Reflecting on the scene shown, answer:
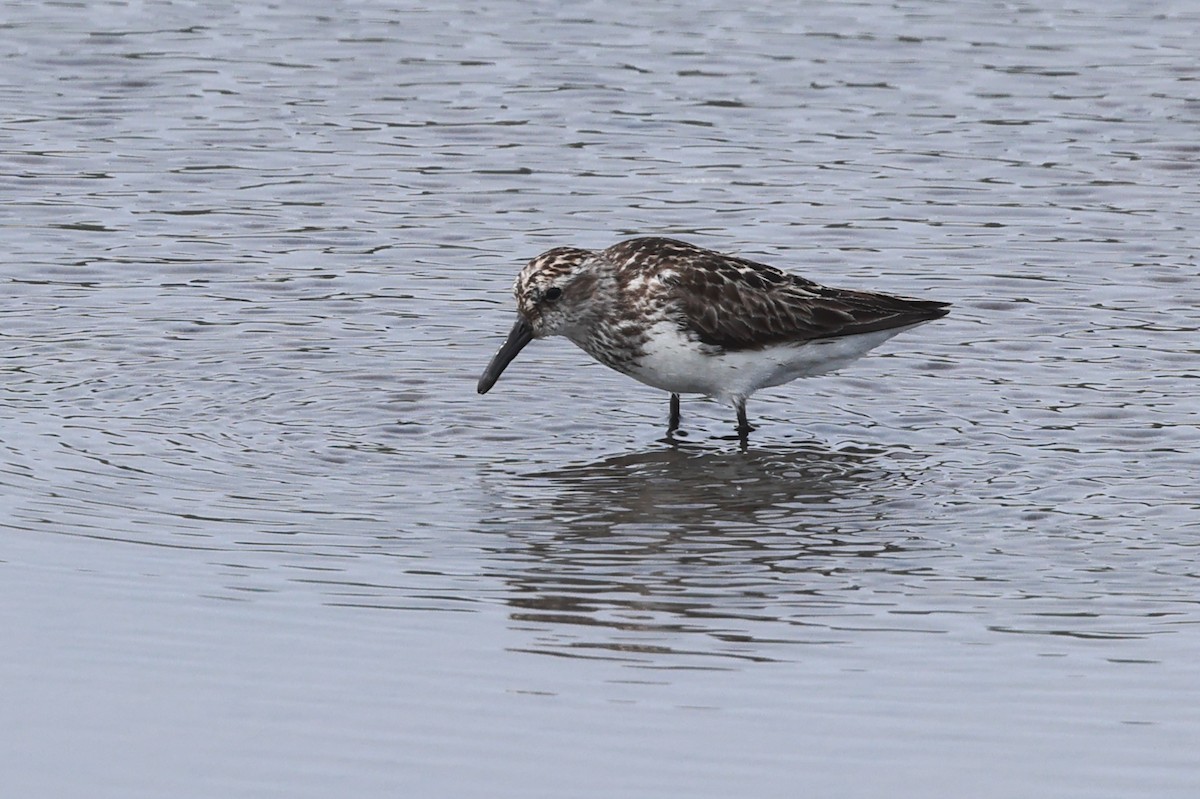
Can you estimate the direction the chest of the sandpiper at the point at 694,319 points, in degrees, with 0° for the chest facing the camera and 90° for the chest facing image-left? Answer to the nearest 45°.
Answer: approximately 90°
